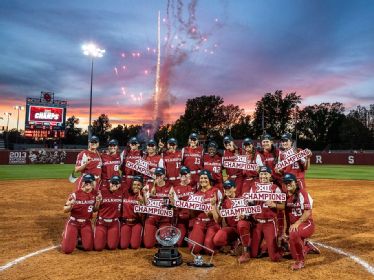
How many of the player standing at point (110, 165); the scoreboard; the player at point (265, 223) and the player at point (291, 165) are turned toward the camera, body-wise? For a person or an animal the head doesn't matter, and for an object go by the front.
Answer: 4

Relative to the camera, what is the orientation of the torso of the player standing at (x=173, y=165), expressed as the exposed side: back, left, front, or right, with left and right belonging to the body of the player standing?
front

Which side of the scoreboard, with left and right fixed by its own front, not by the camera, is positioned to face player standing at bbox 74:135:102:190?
front

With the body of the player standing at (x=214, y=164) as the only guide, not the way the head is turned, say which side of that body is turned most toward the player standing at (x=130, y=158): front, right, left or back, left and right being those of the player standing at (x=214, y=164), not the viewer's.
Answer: right

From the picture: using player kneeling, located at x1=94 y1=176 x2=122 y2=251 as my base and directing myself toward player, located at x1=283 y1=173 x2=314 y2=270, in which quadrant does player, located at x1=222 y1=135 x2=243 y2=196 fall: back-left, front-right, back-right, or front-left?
front-left

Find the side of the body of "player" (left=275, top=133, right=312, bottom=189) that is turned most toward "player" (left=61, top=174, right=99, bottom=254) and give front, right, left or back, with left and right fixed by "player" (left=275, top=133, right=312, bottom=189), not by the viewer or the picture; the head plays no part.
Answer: right

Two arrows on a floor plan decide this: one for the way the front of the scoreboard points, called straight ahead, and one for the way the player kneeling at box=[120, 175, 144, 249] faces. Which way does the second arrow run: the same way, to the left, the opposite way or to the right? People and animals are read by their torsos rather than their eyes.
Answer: the same way

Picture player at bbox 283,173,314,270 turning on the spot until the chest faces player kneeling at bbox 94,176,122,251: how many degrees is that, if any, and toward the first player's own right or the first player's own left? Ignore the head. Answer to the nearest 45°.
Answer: approximately 45° to the first player's own right

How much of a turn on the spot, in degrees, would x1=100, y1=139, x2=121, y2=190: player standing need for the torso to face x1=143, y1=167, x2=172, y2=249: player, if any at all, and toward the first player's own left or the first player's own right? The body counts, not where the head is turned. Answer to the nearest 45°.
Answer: approximately 45° to the first player's own left

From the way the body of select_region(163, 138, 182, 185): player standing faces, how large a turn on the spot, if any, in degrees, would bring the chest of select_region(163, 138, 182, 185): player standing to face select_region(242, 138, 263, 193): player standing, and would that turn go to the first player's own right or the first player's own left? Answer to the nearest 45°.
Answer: approximately 45° to the first player's own left

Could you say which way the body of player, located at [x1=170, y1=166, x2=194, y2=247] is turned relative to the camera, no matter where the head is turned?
toward the camera

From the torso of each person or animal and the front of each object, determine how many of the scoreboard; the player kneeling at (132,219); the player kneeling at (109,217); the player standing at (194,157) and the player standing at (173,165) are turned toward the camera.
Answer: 5

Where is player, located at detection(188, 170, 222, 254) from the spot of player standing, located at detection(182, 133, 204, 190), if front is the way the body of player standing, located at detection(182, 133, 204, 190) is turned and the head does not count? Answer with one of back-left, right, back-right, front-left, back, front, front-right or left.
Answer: front

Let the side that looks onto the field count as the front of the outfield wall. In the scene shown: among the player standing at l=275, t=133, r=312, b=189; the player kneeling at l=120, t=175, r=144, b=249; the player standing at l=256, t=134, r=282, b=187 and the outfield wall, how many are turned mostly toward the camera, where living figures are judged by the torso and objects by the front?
4

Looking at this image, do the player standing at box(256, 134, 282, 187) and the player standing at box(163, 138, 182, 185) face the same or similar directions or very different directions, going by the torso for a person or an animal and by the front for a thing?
same or similar directions

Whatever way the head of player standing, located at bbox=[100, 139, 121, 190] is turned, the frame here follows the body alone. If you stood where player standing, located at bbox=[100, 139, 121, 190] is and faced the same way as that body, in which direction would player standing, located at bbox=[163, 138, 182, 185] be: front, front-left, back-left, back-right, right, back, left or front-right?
left

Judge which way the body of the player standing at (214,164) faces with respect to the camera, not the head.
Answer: toward the camera
